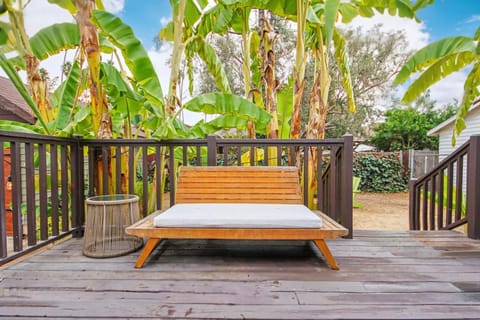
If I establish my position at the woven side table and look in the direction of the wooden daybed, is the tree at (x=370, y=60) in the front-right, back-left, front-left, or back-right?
front-left

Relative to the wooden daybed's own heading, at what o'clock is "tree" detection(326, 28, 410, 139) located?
The tree is roughly at 7 o'clock from the wooden daybed.

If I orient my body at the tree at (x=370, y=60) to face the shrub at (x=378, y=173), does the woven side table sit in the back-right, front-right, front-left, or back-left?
front-right

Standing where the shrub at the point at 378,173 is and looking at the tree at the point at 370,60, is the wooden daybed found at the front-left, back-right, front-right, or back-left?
back-left

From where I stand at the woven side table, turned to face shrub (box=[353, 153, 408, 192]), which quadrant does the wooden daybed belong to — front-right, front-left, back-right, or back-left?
front-right

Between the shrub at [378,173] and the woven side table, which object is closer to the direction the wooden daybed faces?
the woven side table

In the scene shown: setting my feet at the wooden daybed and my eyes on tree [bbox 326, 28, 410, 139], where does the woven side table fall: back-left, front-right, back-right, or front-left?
back-left

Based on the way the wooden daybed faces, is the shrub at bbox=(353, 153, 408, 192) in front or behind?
behind

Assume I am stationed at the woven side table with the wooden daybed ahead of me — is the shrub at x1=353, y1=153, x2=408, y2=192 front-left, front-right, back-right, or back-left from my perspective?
front-left

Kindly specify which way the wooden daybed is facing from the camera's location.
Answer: facing the viewer

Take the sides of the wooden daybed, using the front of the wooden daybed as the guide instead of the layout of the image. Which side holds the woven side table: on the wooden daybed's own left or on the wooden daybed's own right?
on the wooden daybed's own right
